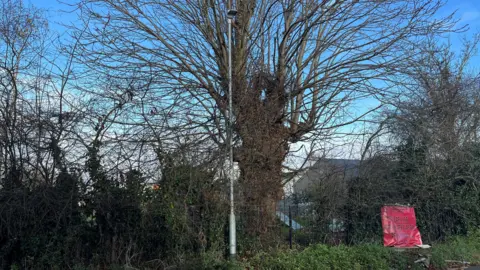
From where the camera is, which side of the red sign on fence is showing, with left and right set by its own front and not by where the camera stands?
front
